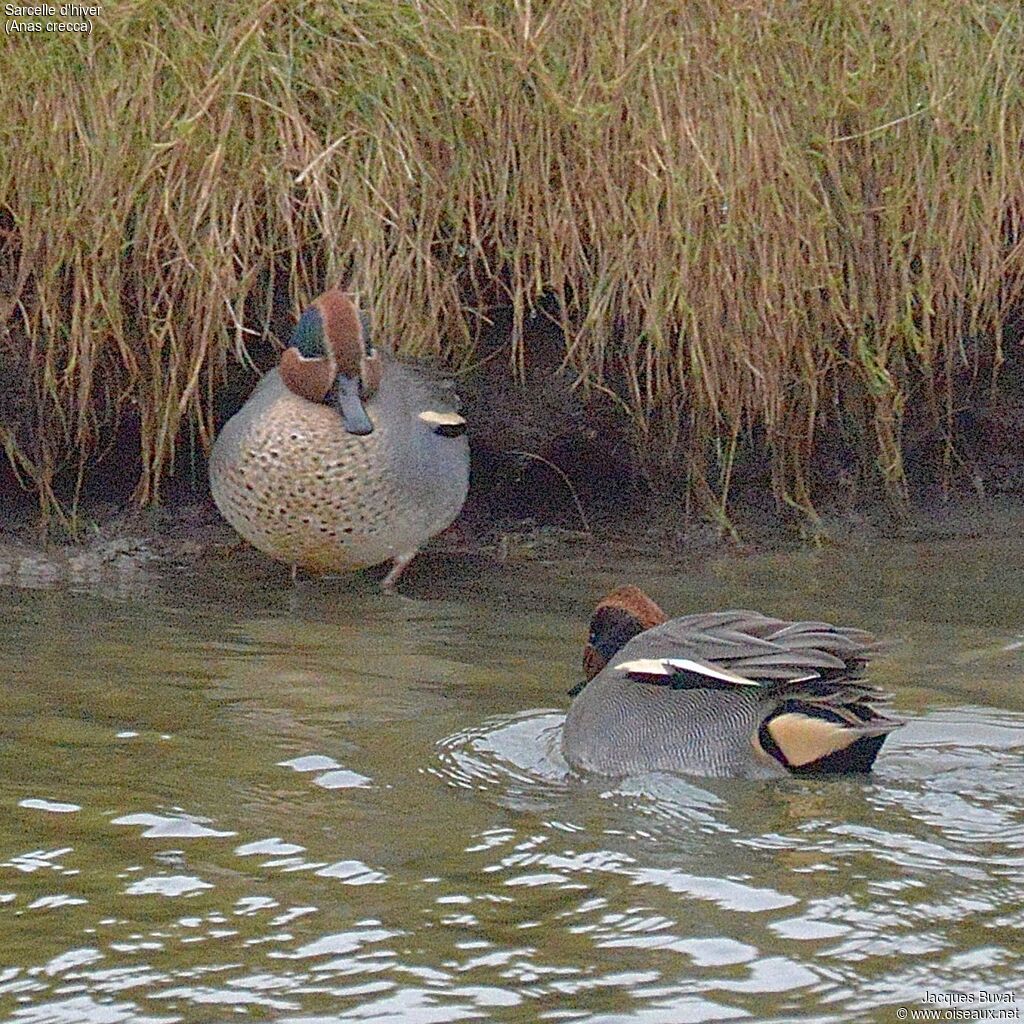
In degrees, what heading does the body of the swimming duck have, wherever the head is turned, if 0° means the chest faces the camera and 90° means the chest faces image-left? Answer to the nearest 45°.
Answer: approximately 90°

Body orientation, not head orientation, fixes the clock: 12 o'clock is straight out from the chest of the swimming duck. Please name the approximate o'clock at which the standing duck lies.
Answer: The standing duck is roughly at 2 o'clock from the swimming duck.
